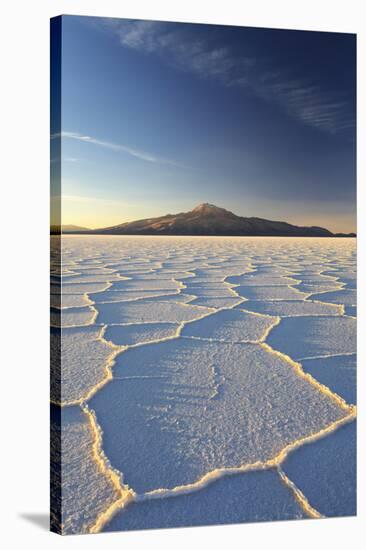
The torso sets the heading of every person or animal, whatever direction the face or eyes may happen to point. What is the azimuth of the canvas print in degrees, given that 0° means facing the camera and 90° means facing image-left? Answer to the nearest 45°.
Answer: approximately 315°
